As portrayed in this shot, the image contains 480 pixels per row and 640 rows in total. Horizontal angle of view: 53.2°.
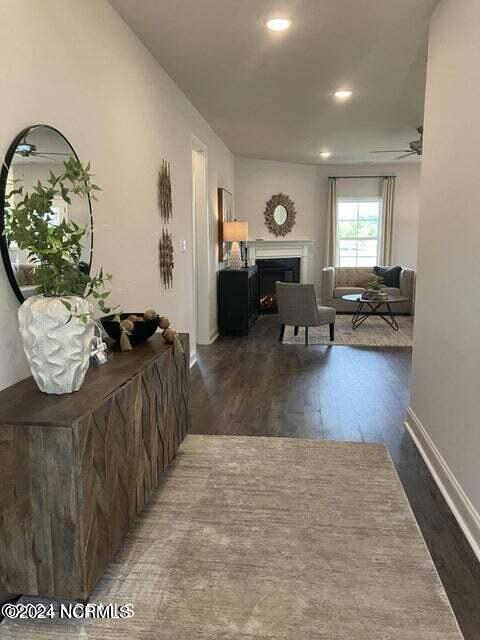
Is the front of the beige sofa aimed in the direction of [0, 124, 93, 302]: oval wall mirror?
yes

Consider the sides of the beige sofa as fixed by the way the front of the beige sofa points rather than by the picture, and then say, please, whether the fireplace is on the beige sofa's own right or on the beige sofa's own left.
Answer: on the beige sofa's own right

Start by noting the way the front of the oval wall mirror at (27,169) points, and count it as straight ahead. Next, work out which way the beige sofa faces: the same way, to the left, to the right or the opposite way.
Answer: to the right

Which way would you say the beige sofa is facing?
toward the camera

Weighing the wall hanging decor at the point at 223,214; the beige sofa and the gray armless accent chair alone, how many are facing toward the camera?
1

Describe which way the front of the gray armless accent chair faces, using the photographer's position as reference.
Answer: facing away from the viewer and to the right of the viewer

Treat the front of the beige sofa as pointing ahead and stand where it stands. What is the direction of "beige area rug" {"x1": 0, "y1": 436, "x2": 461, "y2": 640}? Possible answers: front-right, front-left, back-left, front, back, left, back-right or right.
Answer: front

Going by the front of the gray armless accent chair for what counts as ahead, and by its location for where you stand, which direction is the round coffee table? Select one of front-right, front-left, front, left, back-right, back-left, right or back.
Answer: front

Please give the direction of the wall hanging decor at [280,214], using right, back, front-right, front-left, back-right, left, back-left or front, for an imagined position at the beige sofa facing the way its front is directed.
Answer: right

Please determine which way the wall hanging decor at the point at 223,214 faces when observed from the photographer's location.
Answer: facing to the right of the viewer

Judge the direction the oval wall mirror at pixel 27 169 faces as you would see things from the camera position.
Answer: facing the viewer and to the right of the viewer

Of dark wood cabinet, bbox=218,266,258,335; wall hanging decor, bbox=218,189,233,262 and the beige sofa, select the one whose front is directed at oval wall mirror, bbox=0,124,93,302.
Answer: the beige sofa
